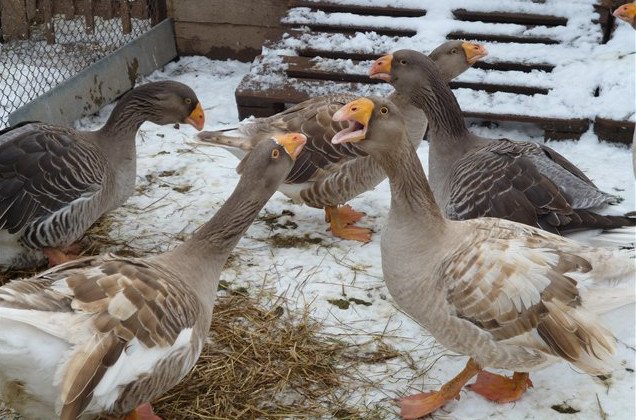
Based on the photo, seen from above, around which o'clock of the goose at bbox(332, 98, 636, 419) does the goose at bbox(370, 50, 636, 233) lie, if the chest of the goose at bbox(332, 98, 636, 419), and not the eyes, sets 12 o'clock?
the goose at bbox(370, 50, 636, 233) is roughly at 3 o'clock from the goose at bbox(332, 98, 636, 419).

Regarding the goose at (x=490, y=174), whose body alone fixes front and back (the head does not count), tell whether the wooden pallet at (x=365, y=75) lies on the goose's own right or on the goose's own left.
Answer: on the goose's own right

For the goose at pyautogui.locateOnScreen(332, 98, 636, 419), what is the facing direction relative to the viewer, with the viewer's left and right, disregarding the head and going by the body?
facing to the left of the viewer

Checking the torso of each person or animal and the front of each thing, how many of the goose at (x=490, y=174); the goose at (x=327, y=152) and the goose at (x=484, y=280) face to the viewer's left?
2

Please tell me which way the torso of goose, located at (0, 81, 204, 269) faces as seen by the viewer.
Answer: to the viewer's right

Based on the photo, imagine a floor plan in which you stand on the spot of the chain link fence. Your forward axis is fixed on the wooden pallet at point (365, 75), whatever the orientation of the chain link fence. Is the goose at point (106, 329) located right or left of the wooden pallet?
right

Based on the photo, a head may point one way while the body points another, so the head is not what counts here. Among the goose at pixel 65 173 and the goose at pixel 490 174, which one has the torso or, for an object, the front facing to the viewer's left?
the goose at pixel 490 174

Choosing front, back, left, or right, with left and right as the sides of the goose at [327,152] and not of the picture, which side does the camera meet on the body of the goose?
right

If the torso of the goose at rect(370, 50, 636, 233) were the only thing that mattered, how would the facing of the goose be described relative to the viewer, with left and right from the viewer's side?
facing to the left of the viewer

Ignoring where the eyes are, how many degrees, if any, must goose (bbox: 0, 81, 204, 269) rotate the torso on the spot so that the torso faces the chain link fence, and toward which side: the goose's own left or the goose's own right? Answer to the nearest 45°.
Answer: approximately 90° to the goose's own left

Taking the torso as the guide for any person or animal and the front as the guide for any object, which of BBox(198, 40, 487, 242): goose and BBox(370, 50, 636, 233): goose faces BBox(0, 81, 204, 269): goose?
BBox(370, 50, 636, 233): goose
